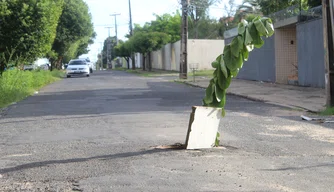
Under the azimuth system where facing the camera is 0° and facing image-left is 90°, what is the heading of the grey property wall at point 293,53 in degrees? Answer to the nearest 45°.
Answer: approximately 45°

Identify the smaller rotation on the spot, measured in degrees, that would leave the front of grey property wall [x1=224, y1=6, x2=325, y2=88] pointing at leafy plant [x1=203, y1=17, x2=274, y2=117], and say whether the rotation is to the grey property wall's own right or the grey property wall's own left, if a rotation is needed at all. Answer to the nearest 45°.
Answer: approximately 45° to the grey property wall's own left

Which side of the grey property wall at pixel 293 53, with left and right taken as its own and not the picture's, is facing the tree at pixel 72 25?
right

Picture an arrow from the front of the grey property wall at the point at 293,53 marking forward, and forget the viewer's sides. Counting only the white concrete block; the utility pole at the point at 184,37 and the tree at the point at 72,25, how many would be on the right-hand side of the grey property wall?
2

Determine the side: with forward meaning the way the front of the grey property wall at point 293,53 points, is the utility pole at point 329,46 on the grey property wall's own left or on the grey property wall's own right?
on the grey property wall's own left

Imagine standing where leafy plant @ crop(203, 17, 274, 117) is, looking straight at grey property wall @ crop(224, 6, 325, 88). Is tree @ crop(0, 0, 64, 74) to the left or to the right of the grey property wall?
left

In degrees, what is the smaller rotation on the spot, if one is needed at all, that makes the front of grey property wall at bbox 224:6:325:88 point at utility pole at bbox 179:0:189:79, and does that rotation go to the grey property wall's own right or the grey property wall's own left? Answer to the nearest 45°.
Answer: approximately 90° to the grey property wall's own right
